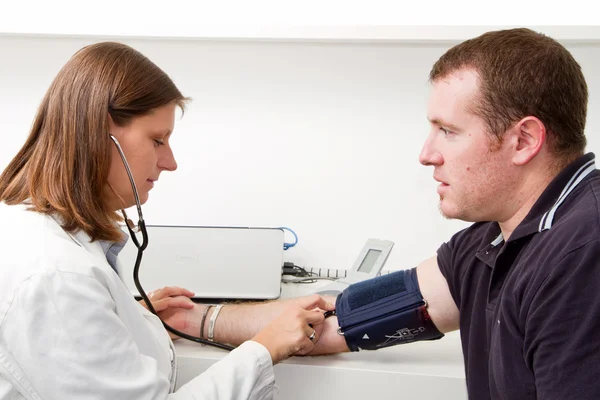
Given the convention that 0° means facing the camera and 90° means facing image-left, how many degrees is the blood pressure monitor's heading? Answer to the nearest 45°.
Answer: approximately 45°

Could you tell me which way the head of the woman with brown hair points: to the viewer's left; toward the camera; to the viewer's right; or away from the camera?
to the viewer's right

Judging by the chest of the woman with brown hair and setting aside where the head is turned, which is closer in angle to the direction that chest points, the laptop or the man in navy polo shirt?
the man in navy polo shirt

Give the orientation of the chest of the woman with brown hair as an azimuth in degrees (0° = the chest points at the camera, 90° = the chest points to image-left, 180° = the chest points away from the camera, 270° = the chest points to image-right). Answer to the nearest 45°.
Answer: approximately 270°

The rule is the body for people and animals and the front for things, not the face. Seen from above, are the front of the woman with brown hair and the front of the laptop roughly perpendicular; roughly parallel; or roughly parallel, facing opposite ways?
roughly perpendicular

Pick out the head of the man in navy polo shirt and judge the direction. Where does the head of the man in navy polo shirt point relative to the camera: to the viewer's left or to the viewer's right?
to the viewer's left

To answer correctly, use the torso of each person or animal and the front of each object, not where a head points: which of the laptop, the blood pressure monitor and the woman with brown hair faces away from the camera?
the laptop

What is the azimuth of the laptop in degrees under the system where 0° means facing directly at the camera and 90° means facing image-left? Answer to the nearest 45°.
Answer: approximately 180°
